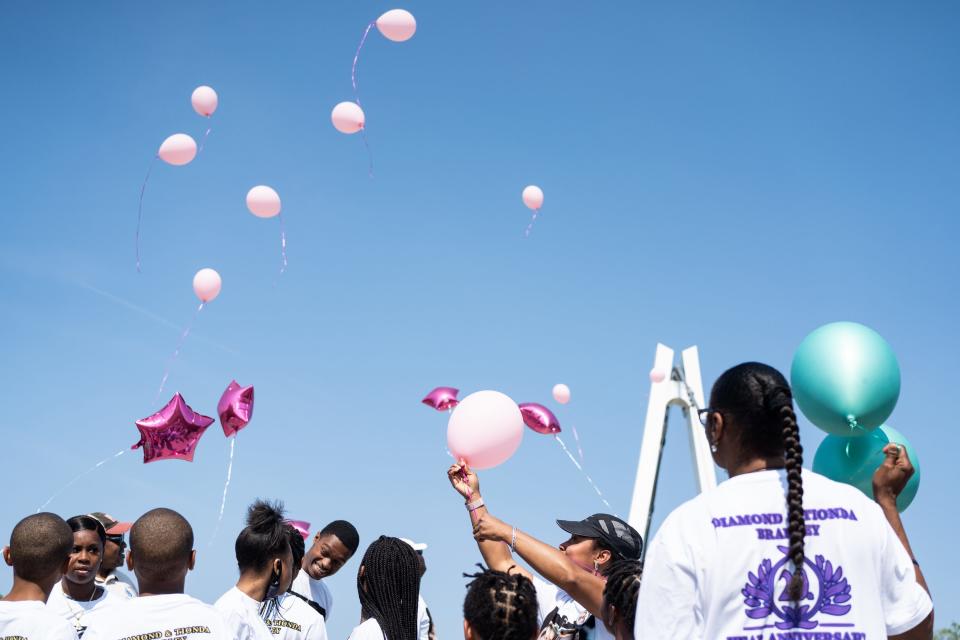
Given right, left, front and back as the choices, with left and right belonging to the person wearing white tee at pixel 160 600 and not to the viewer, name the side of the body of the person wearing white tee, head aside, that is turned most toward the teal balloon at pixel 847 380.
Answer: right

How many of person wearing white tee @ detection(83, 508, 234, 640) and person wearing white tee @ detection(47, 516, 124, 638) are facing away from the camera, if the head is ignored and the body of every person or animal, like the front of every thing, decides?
1

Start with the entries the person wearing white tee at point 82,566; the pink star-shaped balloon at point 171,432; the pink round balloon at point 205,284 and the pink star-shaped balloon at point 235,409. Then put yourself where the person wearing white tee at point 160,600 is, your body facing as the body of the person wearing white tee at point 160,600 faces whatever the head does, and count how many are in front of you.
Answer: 4

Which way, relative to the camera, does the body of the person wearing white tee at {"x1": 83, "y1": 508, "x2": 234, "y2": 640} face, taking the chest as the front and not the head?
away from the camera

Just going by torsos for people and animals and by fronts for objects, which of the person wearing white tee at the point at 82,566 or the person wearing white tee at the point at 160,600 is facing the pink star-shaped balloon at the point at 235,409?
the person wearing white tee at the point at 160,600

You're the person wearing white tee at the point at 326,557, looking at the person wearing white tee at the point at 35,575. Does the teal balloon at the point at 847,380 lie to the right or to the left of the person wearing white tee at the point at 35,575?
left

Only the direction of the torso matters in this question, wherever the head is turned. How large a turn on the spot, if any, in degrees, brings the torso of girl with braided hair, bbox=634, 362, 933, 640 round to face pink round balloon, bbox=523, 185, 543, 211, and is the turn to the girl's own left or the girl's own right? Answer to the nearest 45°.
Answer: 0° — they already face it

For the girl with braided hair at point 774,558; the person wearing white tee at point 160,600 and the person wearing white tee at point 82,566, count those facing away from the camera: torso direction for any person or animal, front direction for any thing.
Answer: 2

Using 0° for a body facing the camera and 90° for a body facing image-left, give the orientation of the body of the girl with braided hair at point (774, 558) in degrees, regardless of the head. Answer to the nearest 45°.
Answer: approximately 180°

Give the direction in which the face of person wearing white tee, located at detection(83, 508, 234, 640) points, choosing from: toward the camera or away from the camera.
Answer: away from the camera

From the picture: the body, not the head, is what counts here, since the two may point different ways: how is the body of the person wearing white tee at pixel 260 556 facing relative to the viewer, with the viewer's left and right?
facing away from the viewer and to the right of the viewer

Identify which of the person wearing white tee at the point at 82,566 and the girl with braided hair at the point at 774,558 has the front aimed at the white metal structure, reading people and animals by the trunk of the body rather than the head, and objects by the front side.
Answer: the girl with braided hair

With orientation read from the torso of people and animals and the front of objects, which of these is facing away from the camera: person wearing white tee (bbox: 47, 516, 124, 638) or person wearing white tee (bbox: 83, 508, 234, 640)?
person wearing white tee (bbox: 83, 508, 234, 640)

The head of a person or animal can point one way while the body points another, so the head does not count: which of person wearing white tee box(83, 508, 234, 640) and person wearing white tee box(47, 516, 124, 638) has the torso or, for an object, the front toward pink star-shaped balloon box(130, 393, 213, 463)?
person wearing white tee box(83, 508, 234, 640)
